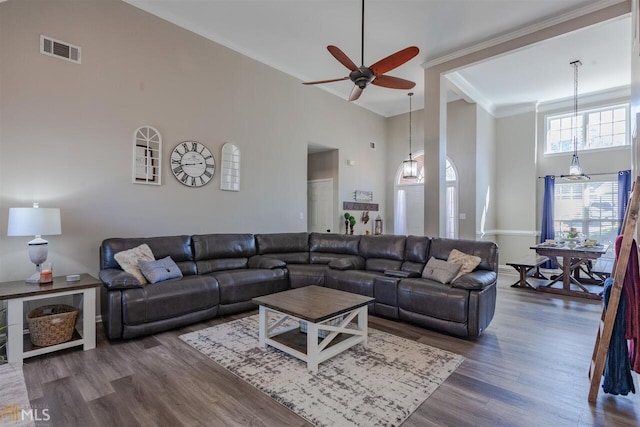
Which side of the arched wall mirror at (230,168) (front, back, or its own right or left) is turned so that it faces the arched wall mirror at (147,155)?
right

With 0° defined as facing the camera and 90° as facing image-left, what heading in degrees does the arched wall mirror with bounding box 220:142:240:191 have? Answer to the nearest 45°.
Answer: approximately 315°

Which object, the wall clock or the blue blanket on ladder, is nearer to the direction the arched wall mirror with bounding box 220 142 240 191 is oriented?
the blue blanket on ladder

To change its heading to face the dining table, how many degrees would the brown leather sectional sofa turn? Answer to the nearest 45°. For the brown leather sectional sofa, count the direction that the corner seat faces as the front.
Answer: approximately 90° to its left

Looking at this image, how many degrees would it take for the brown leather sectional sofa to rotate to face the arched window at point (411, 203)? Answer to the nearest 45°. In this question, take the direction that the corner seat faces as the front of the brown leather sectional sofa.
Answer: approximately 135° to its left

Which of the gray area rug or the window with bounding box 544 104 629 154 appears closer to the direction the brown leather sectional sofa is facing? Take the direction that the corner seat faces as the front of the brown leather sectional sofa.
the gray area rug

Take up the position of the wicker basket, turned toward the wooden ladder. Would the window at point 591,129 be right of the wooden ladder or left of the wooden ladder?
left

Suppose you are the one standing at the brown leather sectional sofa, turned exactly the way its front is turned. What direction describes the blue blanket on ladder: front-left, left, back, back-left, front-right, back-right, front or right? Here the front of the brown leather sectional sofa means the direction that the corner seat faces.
front-left

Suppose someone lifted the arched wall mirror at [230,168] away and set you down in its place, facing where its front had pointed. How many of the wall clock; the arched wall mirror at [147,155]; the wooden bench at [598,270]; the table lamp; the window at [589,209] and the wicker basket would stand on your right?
4

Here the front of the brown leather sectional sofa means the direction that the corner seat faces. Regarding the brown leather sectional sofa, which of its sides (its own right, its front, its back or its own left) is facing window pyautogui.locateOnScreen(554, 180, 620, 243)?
left

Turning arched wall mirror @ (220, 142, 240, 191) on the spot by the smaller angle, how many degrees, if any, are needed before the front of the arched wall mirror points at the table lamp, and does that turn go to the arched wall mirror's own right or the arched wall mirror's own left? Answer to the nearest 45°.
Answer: approximately 90° to the arched wall mirror's own right

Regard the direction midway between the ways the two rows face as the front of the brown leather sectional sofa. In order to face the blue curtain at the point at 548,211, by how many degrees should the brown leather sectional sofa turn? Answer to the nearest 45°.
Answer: approximately 135° to its left

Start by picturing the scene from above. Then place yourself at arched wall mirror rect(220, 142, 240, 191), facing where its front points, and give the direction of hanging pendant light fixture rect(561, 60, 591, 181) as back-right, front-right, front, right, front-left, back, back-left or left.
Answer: front-left
